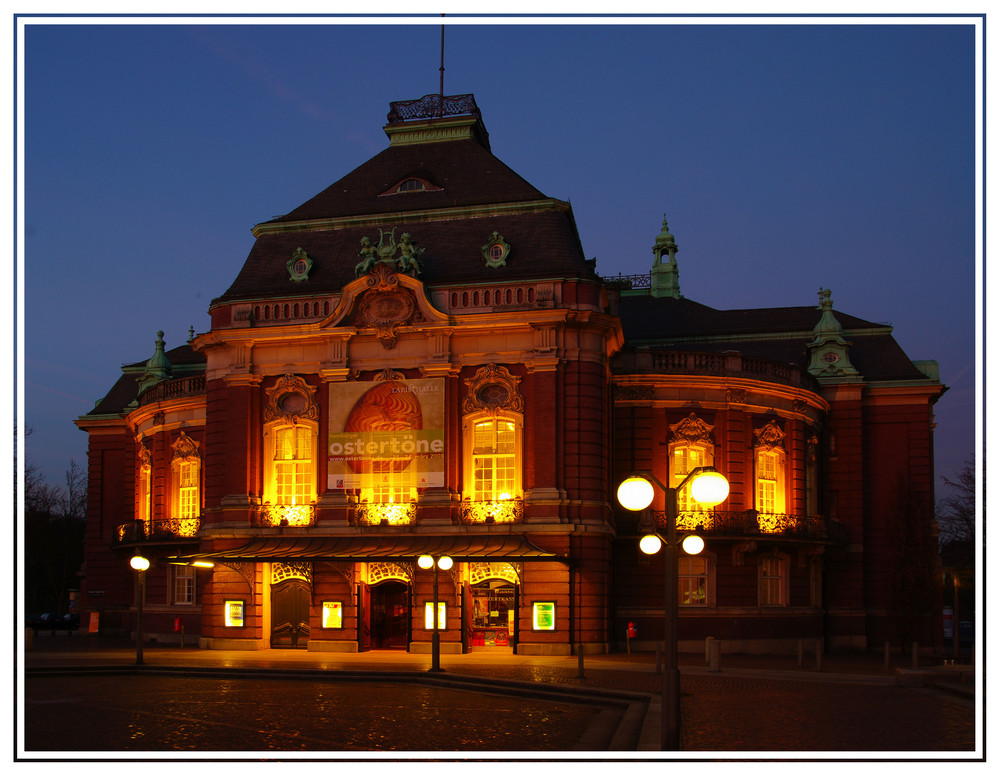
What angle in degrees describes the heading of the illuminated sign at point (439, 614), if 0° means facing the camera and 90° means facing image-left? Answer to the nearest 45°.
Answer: approximately 0°

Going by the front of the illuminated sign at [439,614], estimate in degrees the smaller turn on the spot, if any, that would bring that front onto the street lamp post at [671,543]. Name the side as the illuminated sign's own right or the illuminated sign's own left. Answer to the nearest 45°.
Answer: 0° — it already faces it

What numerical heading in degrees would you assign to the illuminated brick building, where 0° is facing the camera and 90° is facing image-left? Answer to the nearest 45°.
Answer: approximately 0°

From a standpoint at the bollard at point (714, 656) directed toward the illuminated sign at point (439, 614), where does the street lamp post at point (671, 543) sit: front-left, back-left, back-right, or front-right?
back-left
